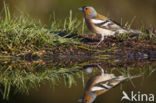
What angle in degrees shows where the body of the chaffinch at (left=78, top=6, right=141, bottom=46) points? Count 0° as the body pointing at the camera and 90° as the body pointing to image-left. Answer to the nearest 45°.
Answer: approximately 90°
